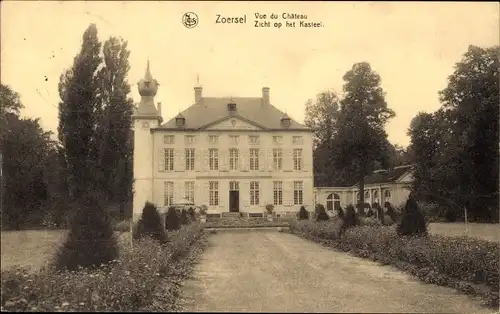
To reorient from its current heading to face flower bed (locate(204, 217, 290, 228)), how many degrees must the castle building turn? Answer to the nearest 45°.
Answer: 0° — it already faces it

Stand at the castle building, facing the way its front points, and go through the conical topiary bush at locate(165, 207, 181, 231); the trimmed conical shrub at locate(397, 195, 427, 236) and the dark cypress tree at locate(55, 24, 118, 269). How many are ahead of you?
3

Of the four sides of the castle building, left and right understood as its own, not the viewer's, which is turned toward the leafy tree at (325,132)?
left

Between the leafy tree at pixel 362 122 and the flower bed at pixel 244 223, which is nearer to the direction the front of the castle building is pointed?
the flower bed

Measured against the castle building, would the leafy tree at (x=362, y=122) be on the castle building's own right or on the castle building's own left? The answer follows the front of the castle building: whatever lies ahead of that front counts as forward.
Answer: on the castle building's own left

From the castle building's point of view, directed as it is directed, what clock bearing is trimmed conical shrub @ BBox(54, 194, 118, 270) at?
The trimmed conical shrub is roughly at 12 o'clock from the castle building.

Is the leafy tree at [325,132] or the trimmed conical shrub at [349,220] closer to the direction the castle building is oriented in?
the trimmed conical shrub

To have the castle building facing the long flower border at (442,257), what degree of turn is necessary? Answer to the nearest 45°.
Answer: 0° — it already faces it

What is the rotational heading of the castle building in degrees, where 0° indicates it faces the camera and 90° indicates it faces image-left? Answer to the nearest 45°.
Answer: approximately 0°
